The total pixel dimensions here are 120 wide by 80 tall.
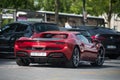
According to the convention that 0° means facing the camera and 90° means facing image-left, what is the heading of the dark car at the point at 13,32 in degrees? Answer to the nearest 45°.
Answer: approximately 45°

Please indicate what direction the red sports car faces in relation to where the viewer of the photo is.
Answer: facing away from the viewer and to the right of the viewer
